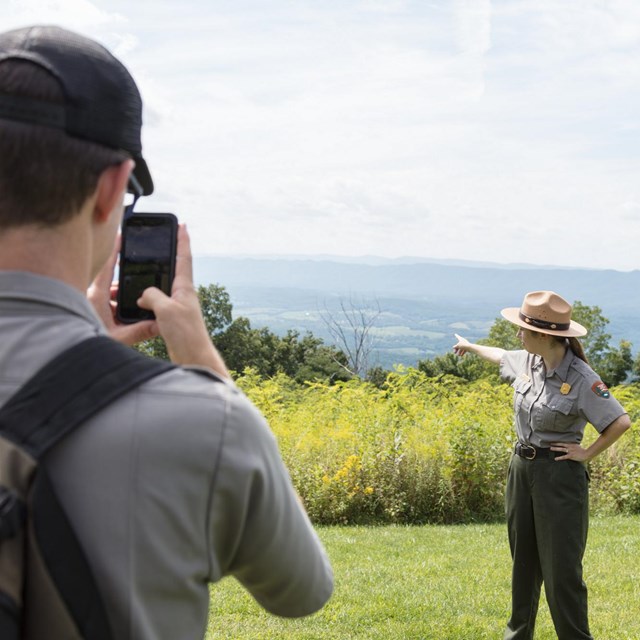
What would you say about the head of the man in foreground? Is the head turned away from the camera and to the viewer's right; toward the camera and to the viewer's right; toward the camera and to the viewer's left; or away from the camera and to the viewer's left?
away from the camera and to the viewer's right

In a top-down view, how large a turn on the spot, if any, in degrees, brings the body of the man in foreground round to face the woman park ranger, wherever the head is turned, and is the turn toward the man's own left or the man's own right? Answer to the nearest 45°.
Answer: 0° — they already face them

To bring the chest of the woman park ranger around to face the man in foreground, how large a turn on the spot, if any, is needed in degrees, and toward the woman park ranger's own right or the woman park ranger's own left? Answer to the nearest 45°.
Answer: approximately 45° to the woman park ranger's own left

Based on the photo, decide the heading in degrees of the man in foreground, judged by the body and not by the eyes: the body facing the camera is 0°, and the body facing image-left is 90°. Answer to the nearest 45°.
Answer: approximately 225°

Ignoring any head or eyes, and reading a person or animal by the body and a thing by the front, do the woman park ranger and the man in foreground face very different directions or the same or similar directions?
very different directions

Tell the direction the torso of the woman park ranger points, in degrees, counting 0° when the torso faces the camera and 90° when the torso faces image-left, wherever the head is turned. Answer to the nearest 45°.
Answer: approximately 45°
